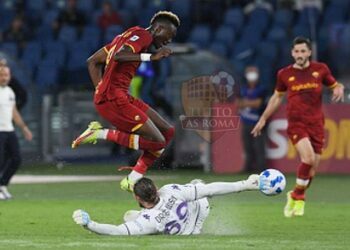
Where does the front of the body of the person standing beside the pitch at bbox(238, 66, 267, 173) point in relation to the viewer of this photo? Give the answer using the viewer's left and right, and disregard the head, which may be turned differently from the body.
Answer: facing the viewer

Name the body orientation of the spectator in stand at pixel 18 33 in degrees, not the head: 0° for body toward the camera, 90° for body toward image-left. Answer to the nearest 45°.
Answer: approximately 0°

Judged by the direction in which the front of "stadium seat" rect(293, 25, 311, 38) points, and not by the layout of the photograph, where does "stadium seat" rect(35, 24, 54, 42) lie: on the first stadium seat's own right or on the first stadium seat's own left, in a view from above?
on the first stadium seat's own right

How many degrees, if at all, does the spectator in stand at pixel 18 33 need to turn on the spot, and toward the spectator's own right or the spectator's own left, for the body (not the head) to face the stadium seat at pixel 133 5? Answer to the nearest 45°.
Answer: approximately 90° to the spectator's own left

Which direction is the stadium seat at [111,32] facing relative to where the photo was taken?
toward the camera

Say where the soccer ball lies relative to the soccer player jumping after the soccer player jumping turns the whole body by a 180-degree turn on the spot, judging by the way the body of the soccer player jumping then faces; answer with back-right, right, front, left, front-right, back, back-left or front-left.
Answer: back-left

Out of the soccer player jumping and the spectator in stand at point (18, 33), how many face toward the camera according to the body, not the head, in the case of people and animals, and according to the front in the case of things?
1

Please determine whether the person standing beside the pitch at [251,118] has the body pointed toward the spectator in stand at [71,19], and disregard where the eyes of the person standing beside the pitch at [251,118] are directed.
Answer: no

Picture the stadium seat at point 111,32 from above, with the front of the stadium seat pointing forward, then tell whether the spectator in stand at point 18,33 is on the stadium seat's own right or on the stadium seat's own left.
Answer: on the stadium seat's own right

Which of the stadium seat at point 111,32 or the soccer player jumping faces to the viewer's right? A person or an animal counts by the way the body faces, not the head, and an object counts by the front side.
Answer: the soccer player jumping

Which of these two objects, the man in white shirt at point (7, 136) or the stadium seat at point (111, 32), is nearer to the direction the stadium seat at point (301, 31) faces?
the man in white shirt

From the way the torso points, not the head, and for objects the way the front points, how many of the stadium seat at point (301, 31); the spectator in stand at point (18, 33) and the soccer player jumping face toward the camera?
2

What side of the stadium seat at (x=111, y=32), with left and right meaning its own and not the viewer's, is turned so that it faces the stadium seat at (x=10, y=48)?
right

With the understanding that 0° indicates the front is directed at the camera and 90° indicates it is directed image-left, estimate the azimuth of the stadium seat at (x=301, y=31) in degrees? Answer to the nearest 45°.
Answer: approximately 0°

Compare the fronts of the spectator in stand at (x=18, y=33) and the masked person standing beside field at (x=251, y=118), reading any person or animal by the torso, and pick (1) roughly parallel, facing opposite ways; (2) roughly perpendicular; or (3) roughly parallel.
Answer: roughly parallel
